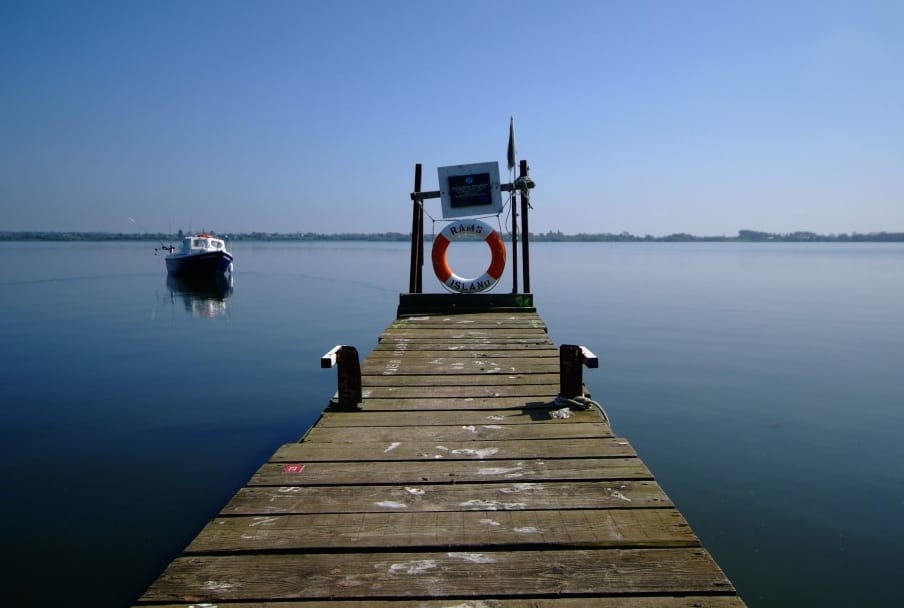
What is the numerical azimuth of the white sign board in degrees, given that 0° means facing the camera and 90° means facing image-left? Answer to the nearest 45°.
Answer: approximately 0°

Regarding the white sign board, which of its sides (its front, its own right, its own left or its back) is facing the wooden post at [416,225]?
right

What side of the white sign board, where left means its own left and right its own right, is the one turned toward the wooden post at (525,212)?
left

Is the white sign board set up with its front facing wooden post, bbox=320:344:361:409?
yes
